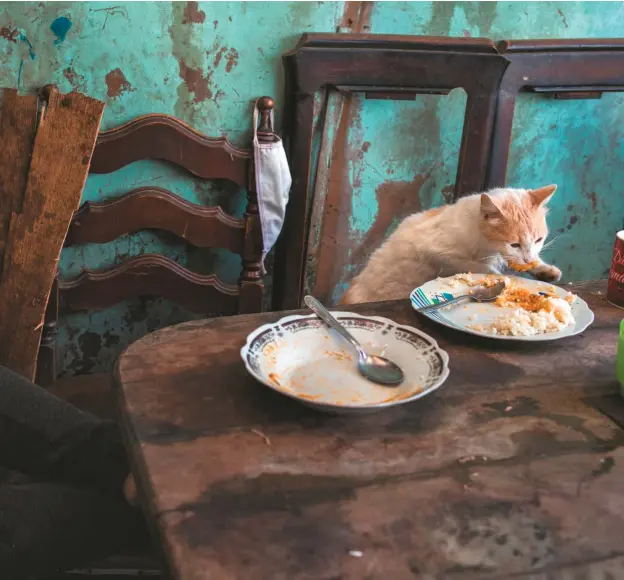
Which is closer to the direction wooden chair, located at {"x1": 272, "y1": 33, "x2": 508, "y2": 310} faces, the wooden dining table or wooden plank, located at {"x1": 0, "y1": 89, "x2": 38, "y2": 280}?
the wooden dining table

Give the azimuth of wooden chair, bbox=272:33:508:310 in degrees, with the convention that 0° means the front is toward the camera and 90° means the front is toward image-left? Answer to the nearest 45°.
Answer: approximately 0°

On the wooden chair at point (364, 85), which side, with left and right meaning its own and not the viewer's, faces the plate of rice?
front

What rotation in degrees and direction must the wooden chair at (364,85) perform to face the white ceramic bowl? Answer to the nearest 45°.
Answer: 0° — it already faces it

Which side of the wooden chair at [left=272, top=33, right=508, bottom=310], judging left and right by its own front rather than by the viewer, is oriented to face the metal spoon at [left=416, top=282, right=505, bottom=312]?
front

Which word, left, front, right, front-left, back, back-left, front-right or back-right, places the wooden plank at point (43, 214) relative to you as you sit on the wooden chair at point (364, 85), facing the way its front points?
front-right

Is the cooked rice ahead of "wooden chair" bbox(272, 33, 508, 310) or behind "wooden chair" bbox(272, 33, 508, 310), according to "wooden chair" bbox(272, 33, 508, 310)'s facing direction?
ahead

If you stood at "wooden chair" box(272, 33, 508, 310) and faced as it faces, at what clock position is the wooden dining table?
The wooden dining table is roughly at 12 o'clock from the wooden chair.

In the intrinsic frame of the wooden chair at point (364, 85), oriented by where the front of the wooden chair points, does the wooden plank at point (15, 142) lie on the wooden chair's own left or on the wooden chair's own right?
on the wooden chair's own right
